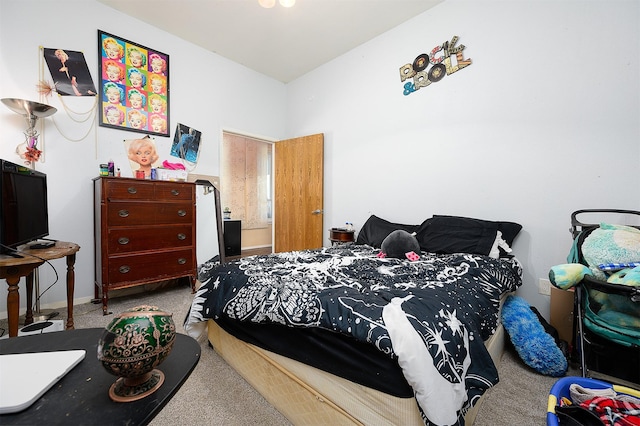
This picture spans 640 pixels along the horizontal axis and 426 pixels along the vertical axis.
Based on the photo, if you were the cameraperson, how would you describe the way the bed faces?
facing the viewer and to the left of the viewer

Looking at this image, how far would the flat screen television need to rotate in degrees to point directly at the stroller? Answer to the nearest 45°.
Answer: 0° — it already faces it

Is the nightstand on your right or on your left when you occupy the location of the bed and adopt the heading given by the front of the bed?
on your right

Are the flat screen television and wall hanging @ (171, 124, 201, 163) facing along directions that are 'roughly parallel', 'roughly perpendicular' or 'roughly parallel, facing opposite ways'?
roughly perpendicular

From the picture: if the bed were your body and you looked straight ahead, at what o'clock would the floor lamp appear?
The floor lamp is roughly at 2 o'clock from the bed.

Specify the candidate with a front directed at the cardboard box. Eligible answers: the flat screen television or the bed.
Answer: the flat screen television

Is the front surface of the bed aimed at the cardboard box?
no

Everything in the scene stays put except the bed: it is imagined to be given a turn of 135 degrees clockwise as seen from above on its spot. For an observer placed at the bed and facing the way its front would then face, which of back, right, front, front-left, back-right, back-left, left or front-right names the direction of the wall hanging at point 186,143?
front-left

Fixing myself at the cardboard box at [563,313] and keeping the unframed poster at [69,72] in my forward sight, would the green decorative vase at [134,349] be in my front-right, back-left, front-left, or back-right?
front-left

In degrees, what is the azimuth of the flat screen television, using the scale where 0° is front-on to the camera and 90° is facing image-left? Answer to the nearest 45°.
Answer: approximately 315°

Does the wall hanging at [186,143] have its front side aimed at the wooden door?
no

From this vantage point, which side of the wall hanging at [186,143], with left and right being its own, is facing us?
front

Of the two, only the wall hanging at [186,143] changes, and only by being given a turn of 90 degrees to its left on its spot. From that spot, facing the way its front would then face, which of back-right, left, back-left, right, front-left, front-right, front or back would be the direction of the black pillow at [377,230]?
front-right

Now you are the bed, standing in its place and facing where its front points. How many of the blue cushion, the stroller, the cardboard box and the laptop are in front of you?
1

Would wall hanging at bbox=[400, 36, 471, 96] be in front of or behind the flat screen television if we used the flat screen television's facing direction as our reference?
in front

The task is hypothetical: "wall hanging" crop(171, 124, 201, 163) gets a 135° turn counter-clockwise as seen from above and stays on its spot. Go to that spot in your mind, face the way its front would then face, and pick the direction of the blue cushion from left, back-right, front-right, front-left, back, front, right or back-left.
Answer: right
